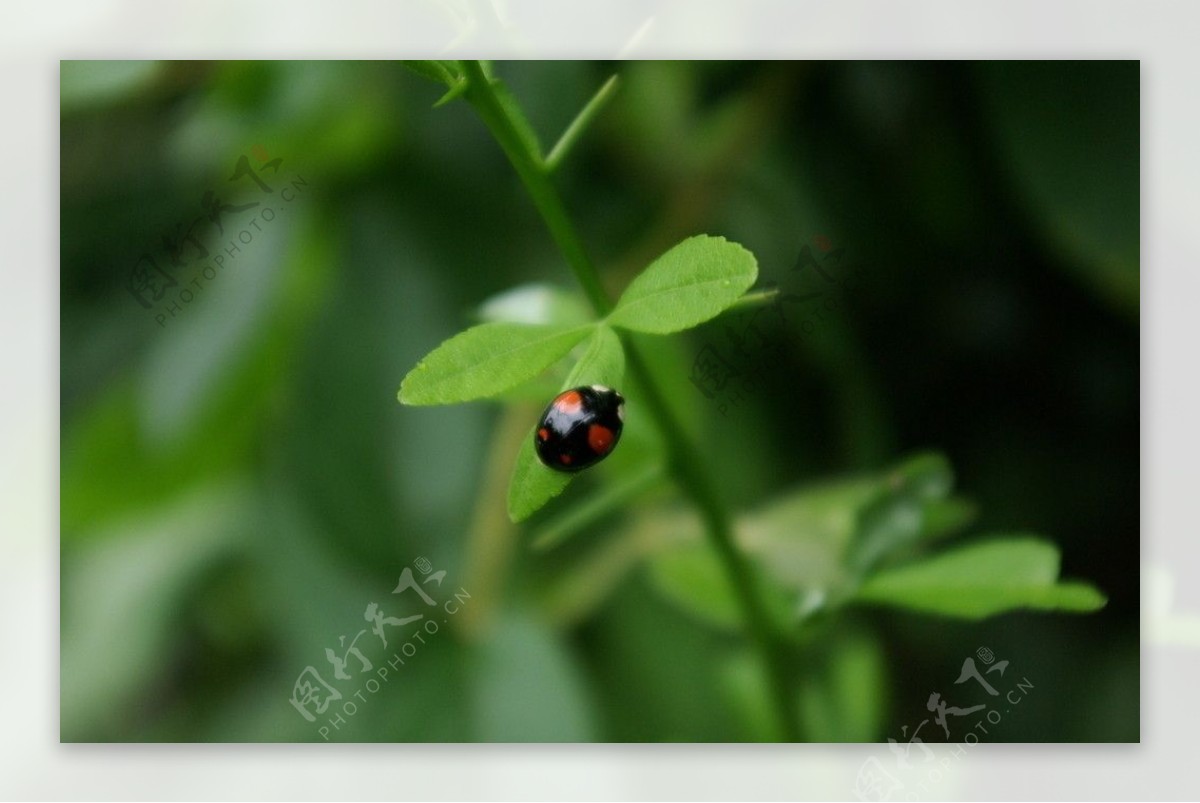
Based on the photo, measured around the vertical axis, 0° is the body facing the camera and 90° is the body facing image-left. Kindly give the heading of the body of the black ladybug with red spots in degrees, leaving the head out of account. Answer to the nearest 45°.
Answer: approximately 225°

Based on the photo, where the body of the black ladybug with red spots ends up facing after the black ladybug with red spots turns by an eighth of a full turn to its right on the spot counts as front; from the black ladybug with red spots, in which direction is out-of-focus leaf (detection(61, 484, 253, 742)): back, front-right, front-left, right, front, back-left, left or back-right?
back-left
